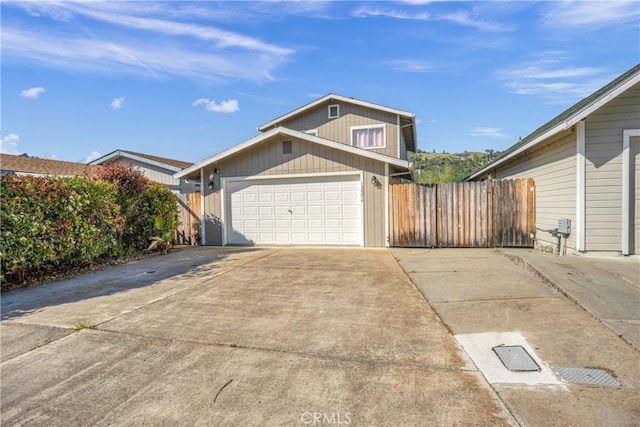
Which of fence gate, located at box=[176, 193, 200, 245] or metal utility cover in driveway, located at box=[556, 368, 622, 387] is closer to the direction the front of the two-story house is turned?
the metal utility cover in driveway

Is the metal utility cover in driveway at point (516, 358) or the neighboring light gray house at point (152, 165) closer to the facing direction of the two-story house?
the metal utility cover in driveway

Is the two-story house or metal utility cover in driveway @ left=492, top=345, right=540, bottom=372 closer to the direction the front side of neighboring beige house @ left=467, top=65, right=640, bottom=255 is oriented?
the metal utility cover in driveway

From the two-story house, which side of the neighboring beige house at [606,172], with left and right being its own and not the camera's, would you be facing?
right

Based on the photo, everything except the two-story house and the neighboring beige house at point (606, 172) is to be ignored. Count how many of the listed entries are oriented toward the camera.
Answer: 2

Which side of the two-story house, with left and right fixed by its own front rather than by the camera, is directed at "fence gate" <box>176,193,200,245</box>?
right

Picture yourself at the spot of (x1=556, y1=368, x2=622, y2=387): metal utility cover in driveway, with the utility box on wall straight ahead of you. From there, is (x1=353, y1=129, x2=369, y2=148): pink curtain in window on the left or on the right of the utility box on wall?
left

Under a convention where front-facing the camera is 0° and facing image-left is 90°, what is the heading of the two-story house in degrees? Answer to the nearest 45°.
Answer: approximately 0°

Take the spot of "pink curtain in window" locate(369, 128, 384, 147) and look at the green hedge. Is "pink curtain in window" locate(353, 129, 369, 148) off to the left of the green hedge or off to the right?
right

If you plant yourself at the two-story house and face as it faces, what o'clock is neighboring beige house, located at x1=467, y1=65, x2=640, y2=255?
The neighboring beige house is roughly at 10 o'clock from the two-story house.
